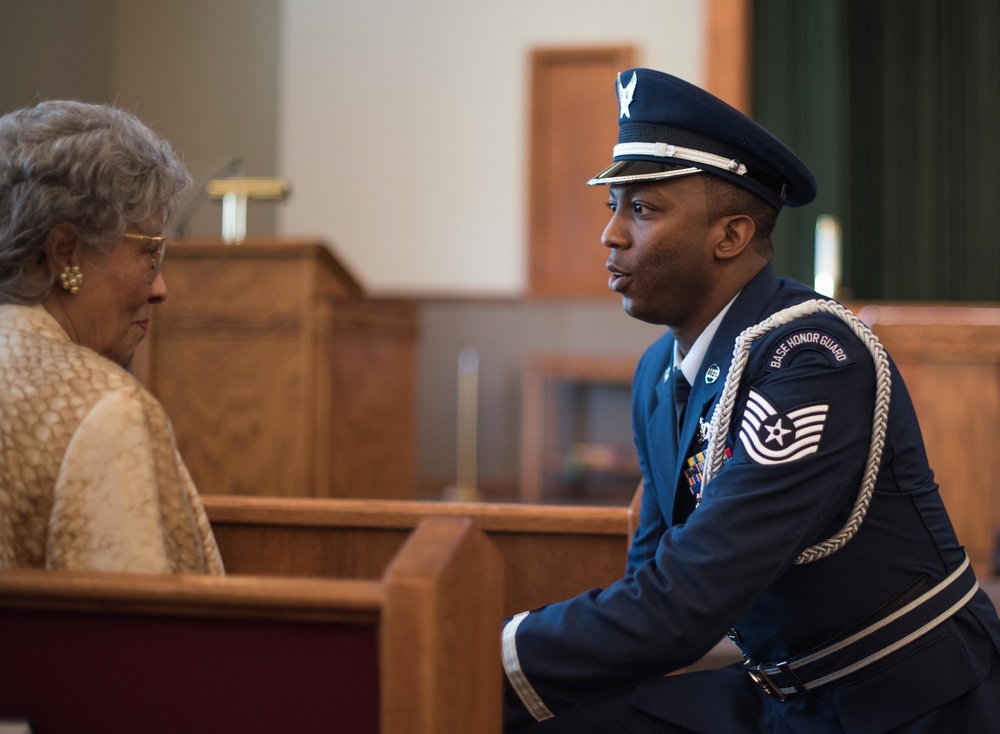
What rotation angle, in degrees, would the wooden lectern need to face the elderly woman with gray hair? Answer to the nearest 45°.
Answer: approximately 45° to its left

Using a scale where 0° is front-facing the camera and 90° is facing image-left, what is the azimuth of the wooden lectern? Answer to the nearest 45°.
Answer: approximately 45°

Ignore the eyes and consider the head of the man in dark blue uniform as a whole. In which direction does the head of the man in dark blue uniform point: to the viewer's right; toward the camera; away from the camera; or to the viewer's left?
to the viewer's left

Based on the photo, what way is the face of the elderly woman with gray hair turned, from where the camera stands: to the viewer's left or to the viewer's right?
to the viewer's right

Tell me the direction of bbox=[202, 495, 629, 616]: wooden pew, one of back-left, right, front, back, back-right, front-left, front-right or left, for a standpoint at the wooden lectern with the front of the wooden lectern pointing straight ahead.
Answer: front-left
